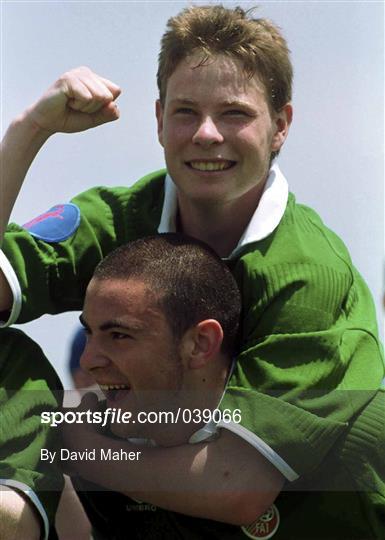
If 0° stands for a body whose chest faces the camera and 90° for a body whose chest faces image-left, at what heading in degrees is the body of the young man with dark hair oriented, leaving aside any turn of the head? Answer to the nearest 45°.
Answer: approximately 45°
